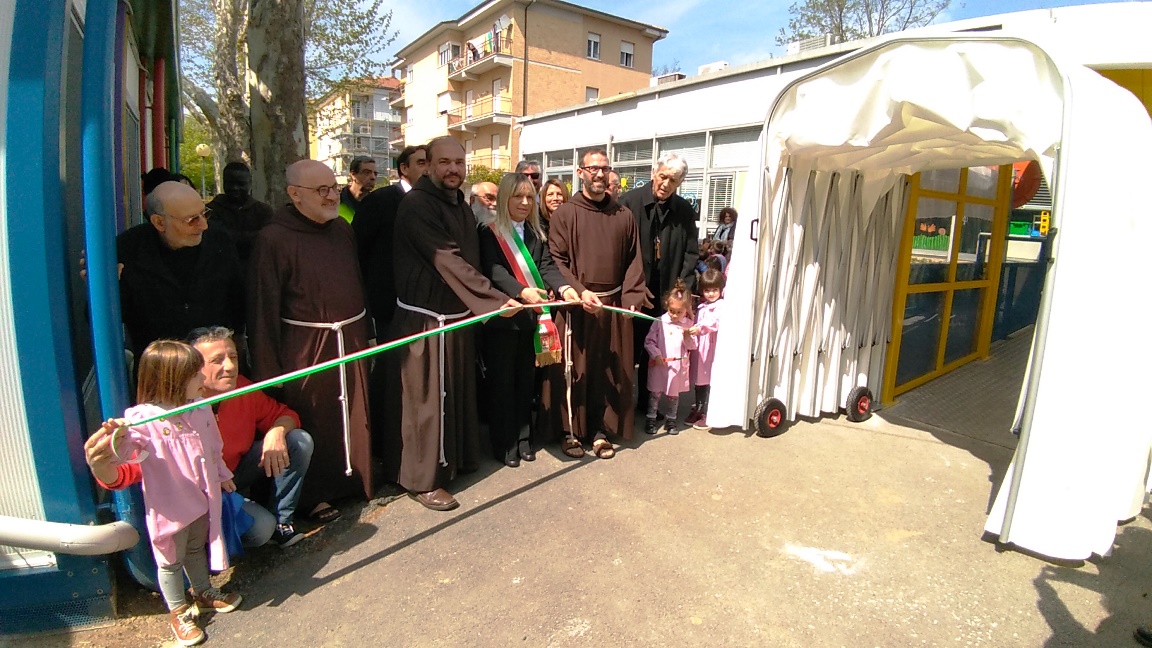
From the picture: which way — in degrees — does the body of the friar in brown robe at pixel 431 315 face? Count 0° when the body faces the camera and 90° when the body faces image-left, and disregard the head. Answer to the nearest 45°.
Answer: approximately 315°

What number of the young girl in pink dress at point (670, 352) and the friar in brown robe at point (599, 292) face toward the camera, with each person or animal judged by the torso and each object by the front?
2

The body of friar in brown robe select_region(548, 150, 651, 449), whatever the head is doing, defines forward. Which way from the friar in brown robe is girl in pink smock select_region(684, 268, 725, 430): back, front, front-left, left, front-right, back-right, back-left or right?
back-left

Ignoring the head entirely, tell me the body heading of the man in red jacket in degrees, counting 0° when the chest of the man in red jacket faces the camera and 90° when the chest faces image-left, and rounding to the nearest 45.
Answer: approximately 315°

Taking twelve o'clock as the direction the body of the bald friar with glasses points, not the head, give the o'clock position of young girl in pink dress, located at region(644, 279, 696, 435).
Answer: The young girl in pink dress is roughly at 10 o'clock from the bald friar with glasses.

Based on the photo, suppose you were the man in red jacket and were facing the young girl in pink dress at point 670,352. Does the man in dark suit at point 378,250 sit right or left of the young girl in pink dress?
left

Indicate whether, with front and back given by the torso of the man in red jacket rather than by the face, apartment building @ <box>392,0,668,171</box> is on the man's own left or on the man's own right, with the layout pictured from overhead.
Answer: on the man's own left
